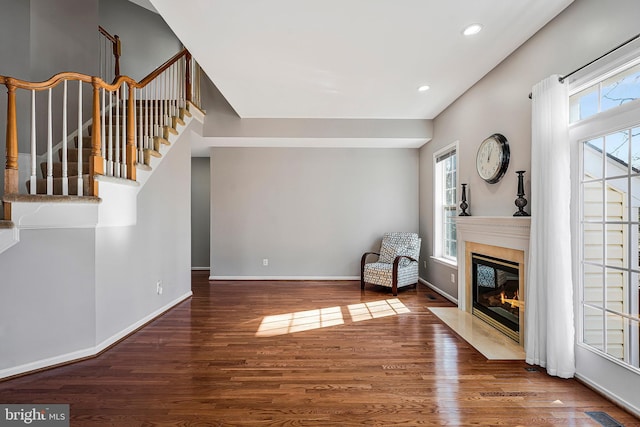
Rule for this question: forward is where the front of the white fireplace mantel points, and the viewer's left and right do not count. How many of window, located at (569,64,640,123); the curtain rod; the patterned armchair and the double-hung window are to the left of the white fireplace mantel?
2

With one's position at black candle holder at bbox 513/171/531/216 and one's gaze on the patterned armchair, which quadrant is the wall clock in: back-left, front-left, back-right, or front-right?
front-right

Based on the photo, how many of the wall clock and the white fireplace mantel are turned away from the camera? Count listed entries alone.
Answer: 0

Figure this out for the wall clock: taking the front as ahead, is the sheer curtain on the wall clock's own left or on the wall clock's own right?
on the wall clock's own left

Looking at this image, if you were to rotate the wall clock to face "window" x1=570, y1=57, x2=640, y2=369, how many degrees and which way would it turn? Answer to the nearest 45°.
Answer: approximately 90° to its left

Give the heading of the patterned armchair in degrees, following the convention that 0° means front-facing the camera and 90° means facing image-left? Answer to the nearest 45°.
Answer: approximately 45°

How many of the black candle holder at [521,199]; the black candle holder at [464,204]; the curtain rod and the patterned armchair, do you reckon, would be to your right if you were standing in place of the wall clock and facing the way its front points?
2

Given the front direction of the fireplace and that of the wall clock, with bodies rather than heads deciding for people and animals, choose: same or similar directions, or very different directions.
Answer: same or similar directions

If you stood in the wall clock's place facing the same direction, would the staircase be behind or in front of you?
in front

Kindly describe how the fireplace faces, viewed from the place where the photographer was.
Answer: facing the viewer and to the left of the viewer

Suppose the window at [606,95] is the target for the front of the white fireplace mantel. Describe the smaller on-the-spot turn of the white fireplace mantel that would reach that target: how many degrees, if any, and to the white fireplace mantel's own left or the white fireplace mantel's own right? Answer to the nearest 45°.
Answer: approximately 90° to the white fireplace mantel's own left

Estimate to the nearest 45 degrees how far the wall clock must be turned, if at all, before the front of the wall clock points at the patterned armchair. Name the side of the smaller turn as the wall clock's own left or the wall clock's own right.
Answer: approximately 90° to the wall clock's own right
